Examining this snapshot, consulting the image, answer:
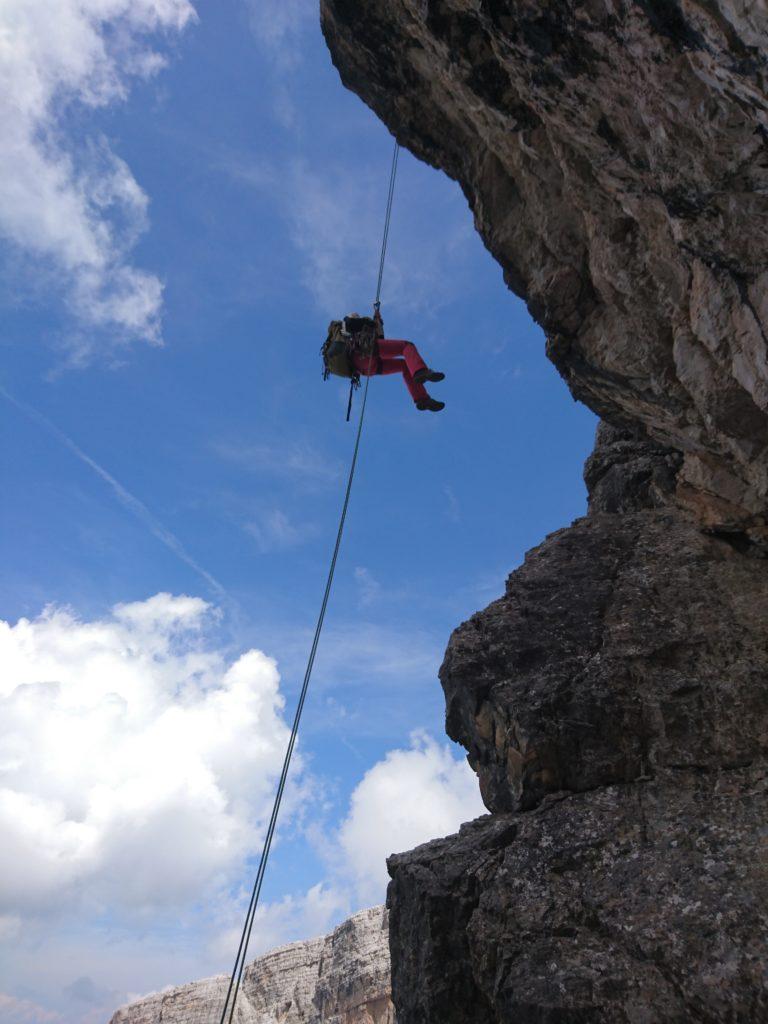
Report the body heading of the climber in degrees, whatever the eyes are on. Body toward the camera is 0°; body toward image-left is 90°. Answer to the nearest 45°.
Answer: approximately 270°
